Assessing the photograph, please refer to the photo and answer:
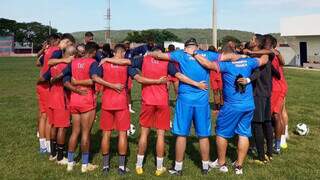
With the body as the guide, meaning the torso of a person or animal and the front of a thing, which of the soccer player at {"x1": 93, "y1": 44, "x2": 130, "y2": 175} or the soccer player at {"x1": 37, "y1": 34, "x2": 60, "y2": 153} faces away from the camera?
the soccer player at {"x1": 93, "y1": 44, "x2": 130, "y2": 175}

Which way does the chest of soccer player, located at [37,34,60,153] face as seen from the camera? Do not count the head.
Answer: to the viewer's right

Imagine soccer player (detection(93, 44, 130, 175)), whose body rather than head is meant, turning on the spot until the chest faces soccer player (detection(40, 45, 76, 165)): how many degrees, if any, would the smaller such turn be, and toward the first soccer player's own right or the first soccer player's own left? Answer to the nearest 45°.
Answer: approximately 45° to the first soccer player's own left

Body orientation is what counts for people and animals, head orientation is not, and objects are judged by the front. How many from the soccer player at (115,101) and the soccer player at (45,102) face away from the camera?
1

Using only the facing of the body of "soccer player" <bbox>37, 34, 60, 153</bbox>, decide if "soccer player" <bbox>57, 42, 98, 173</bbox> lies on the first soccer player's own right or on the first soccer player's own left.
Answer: on the first soccer player's own right

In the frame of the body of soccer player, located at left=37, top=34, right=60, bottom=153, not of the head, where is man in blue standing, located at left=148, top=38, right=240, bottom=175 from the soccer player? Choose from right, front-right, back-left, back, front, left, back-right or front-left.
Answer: front-right

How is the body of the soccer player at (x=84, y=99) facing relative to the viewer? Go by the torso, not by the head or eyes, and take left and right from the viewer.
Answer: facing away from the viewer and to the right of the viewer

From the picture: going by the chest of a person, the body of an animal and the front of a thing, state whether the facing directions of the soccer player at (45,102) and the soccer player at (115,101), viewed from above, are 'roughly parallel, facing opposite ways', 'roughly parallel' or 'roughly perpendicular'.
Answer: roughly perpendicular

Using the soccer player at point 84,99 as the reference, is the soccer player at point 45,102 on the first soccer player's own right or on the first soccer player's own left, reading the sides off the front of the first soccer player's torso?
on the first soccer player's own left

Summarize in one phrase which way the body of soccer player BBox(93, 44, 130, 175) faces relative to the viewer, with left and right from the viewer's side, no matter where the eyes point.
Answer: facing away from the viewer
